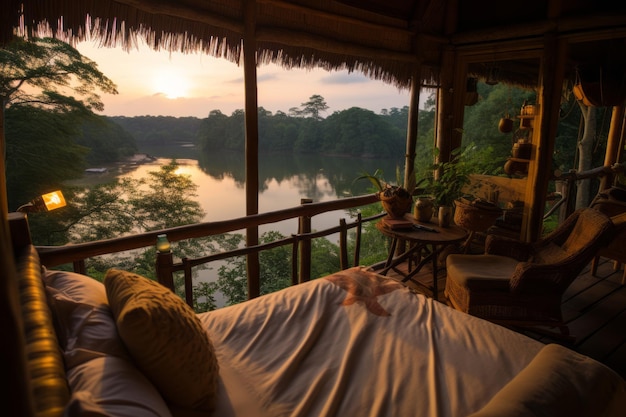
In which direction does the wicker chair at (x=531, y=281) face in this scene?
to the viewer's left

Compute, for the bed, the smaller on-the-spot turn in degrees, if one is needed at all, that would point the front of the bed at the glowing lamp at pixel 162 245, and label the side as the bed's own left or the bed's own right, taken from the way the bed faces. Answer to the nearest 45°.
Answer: approximately 135° to the bed's own left

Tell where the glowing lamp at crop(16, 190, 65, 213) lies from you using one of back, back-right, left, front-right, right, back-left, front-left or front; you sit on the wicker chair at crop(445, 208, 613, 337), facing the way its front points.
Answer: front-left

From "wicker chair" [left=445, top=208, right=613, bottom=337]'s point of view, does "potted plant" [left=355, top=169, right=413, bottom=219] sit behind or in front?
in front

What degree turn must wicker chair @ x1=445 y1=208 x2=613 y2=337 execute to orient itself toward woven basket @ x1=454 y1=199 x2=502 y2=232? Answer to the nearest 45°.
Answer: approximately 45° to its right

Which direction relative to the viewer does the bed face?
to the viewer's right

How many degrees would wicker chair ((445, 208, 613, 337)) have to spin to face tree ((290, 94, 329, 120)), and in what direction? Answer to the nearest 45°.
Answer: approximately 45° to its right

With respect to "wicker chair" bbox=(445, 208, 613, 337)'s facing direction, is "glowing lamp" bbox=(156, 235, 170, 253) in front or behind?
in front

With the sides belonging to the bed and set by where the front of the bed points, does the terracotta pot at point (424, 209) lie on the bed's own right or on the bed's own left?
on the bed's own left

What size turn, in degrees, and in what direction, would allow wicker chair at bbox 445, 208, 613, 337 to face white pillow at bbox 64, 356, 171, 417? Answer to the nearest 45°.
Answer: approximately 90° to its left

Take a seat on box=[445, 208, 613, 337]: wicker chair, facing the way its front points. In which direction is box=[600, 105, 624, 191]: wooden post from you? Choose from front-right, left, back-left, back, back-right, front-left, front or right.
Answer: right

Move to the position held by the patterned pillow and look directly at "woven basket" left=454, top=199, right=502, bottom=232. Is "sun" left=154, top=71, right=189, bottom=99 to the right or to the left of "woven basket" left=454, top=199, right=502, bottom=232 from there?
left

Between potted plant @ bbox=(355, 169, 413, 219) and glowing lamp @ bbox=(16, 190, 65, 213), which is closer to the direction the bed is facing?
the potted plant

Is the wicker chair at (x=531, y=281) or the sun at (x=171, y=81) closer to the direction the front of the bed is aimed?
the wicker chair

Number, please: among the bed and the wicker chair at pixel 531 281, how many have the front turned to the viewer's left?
1
